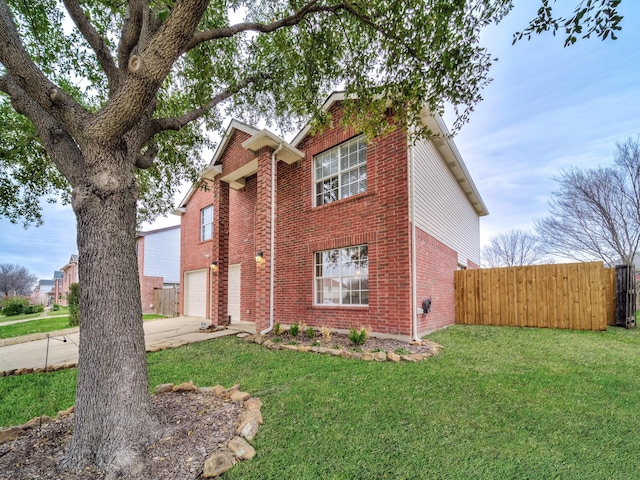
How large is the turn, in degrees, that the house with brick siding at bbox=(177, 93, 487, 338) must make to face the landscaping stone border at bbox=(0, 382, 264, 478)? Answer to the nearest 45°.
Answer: approximately 45° to its left

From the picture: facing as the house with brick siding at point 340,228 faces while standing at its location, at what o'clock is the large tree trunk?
The large tree trunk is roughly at 11 o'clock from the house with brick siding.

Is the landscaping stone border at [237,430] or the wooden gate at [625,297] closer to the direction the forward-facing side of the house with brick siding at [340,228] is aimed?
the landscaping stone border

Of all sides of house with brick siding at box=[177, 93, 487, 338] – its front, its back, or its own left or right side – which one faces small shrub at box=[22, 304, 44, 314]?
right

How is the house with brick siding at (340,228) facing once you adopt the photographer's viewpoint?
facing the viewer and to the left of the viewer
